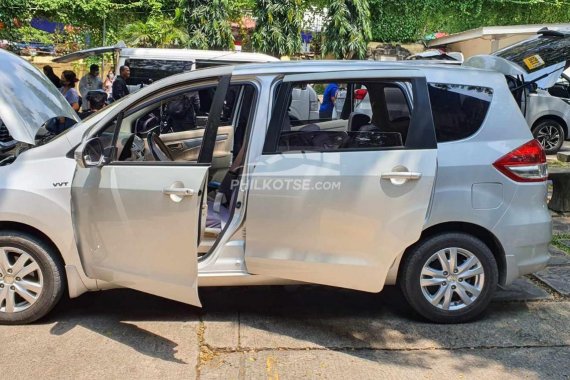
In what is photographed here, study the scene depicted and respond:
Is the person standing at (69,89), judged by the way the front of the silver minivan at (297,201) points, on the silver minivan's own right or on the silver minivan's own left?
on the silver minivan's own right

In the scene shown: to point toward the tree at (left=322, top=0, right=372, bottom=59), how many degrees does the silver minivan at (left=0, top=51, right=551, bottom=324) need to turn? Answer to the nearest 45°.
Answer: approximately 90° to its right

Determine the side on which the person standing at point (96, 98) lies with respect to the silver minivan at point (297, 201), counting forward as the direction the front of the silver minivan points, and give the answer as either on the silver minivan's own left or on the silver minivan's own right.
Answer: on the silver minivan's own right

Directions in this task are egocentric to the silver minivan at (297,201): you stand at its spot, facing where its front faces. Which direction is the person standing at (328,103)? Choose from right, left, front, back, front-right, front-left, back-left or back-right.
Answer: right

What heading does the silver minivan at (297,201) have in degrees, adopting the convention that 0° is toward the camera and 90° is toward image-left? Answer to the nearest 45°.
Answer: approximately 90°

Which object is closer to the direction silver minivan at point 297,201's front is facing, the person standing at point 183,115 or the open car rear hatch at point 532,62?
the person standing

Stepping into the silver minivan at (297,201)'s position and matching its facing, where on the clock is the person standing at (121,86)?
The person standing is roughly at 2 o'clock from the silver minivan.

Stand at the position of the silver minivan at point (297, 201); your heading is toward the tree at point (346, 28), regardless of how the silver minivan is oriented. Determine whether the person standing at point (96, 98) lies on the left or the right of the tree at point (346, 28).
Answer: left

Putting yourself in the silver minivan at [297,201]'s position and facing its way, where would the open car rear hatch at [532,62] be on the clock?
The open car rear hatch is roughly at 5 o'clock from the silver minivan.

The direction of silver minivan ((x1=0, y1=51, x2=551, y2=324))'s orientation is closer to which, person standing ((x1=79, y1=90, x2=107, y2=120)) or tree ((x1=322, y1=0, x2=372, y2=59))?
the person standing

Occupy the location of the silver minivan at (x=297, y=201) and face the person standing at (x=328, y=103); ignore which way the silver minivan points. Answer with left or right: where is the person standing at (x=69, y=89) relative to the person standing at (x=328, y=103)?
left

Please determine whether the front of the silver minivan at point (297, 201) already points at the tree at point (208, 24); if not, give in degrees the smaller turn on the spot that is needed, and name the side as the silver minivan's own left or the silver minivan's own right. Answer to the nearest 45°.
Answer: approximately 90° to the silver minivan's own right
